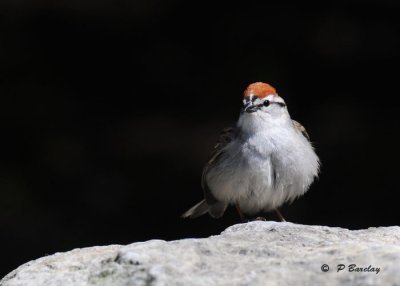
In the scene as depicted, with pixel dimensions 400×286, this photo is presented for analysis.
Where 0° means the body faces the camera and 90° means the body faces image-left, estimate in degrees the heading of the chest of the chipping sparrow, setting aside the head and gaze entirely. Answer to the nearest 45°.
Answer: approximately 315°
